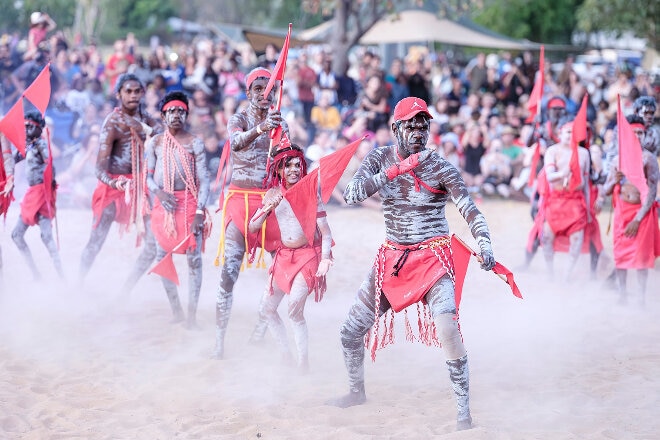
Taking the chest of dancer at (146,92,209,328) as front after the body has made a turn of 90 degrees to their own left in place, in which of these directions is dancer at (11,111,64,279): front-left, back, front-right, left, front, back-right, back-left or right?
back-left

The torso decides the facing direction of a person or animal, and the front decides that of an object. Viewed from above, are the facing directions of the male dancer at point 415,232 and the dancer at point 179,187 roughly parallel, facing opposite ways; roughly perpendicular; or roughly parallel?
roughly parallel

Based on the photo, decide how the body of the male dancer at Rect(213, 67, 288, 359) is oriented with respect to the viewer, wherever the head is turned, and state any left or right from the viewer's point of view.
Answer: facing the viewer and to the right of the viewer

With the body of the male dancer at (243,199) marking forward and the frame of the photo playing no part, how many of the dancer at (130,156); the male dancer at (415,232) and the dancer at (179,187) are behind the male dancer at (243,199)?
2

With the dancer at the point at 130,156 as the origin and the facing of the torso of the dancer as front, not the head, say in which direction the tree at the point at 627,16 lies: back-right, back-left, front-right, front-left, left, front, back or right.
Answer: left

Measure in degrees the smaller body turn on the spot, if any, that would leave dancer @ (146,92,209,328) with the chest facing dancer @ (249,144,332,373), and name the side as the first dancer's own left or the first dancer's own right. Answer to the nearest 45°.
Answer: approximately 45° to the first dancer's own left

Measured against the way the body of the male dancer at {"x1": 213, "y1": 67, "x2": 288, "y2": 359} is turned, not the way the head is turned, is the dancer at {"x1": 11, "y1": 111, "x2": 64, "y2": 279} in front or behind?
behind

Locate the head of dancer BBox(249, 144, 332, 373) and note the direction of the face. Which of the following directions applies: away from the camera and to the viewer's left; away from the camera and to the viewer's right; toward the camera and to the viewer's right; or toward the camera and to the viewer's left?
toward the camera and to the viewer's right

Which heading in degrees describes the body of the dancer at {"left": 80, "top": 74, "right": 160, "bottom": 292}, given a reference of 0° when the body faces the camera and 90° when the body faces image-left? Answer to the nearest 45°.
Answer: approximately 315°

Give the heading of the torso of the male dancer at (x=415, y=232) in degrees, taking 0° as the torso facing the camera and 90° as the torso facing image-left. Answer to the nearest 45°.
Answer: approximately 0°

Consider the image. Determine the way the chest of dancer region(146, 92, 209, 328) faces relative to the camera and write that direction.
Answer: toward the camera

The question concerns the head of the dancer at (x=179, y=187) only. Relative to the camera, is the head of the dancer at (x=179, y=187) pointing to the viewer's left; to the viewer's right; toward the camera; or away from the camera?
toward the camera

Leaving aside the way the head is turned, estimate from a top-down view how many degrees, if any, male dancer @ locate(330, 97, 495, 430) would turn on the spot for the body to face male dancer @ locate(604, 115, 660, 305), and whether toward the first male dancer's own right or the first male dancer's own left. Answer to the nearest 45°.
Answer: approximately 135° to the first male dancer's own left

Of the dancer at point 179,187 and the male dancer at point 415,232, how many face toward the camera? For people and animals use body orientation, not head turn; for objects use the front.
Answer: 2
